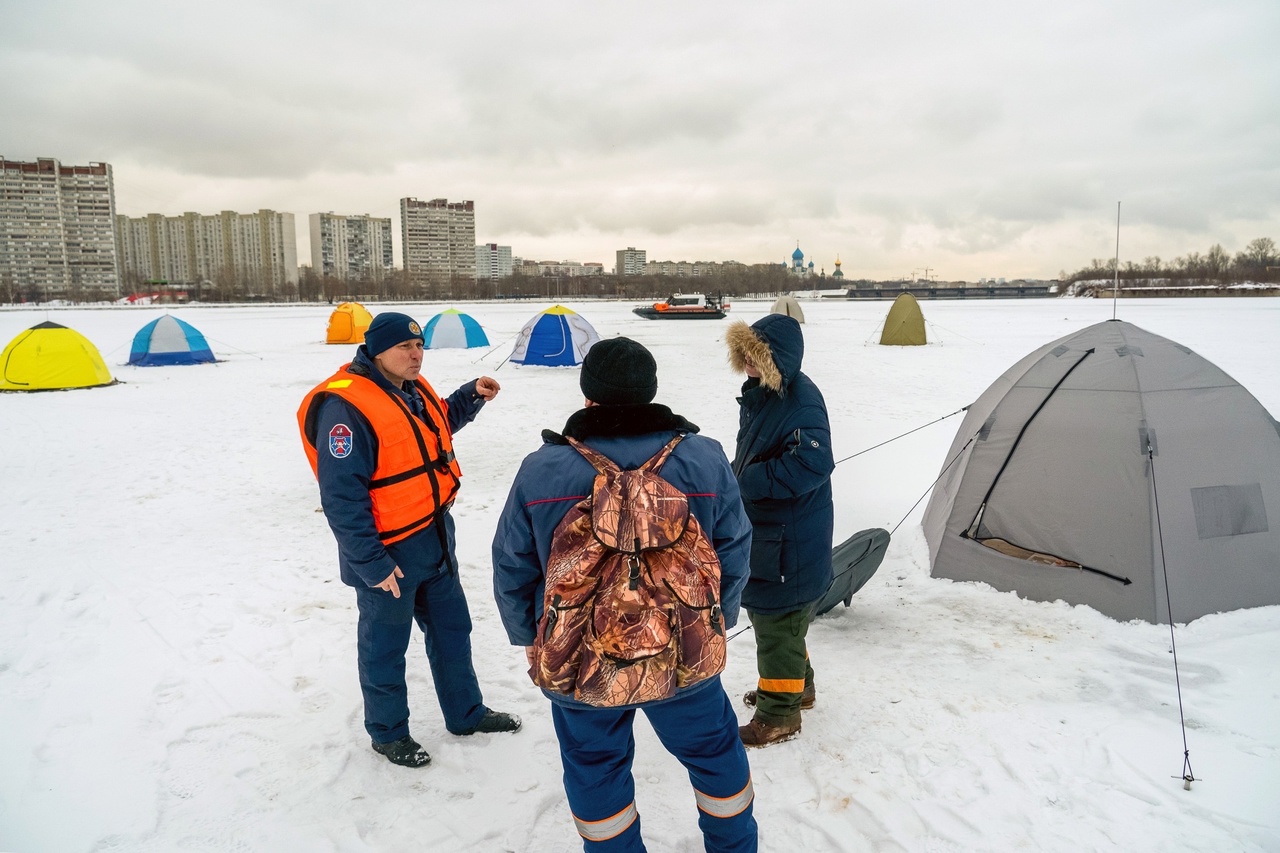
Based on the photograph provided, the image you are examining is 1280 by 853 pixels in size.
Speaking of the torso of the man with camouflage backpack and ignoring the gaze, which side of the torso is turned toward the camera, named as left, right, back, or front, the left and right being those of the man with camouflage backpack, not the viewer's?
back

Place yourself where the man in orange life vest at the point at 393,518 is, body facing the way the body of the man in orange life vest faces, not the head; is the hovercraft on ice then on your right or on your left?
on your left

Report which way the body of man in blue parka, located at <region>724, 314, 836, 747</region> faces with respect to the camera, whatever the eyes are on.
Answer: to the viewer's left

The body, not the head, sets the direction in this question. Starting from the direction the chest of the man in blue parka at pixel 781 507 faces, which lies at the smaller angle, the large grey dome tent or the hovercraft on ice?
the hovercraft on ice

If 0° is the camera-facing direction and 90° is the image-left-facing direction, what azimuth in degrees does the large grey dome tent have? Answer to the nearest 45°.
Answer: approximately 45°

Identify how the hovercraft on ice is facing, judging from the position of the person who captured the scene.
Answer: facing to the left of the viewer

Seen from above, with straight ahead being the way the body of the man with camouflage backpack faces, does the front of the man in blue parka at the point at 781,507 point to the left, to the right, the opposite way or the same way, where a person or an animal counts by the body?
to the left

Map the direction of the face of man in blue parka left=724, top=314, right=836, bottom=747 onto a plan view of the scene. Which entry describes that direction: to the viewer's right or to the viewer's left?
to the viewer's left

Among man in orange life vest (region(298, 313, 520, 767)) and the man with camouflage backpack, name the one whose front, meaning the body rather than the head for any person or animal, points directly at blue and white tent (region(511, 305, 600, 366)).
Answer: the man with camouflage backpack
